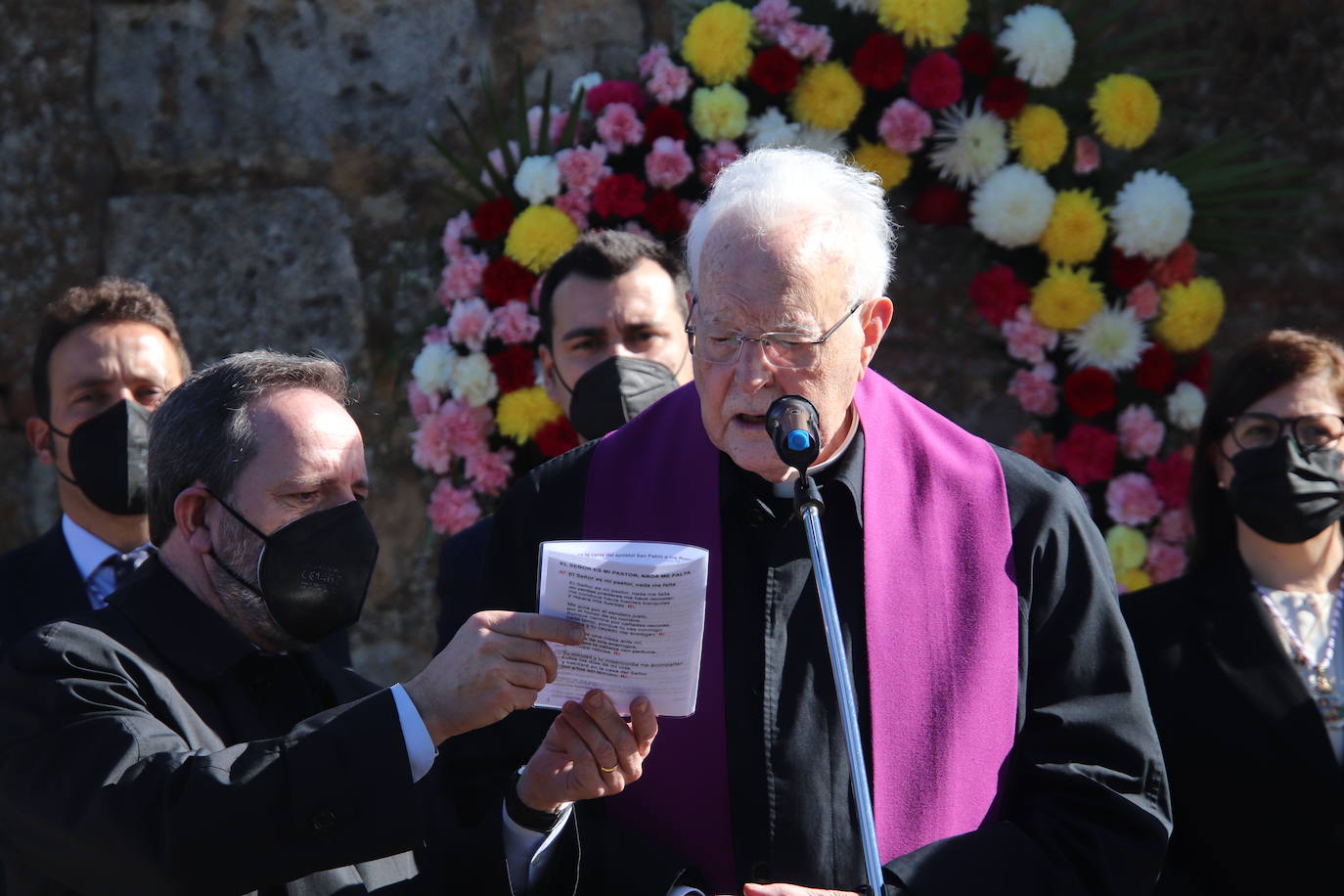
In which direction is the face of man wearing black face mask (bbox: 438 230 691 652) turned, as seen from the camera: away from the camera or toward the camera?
toward the camera

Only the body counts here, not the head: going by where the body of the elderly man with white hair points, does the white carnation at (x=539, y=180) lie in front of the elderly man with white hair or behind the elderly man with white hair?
behind

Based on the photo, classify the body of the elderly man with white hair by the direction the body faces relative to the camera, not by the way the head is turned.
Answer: toward the camera

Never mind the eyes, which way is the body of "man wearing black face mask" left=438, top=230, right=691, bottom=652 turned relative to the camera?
toward the camera

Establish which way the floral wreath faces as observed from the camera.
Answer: facing the viewer

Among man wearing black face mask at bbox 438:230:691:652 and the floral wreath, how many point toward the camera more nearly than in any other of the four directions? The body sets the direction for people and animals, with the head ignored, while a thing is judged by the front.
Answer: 2

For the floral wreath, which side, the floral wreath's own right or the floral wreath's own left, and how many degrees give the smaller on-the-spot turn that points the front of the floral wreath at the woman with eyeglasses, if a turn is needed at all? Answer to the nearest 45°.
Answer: approximately 45° to the floral wreath's own left

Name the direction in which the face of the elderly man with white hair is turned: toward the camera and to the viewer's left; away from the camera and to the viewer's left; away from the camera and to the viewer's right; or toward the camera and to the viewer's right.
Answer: toward the camera and to the viewer's left

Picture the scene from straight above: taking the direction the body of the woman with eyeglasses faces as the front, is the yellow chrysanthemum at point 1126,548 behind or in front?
behind

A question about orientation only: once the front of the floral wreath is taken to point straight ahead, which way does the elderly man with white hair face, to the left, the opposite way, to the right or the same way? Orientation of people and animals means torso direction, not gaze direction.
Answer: the same way

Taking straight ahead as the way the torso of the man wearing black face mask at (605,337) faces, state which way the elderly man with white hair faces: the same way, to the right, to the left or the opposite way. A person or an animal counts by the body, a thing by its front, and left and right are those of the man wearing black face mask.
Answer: the same way

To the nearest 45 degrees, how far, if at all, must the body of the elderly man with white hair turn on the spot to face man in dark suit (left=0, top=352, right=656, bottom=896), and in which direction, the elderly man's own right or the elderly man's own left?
approximately 90° to the elderly man's own right

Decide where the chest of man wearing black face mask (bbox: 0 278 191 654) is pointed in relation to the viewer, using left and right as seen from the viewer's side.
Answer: facing the viewer and to the right of the viewer

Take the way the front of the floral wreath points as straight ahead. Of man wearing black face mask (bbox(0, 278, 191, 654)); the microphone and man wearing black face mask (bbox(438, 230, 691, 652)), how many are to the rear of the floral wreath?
0

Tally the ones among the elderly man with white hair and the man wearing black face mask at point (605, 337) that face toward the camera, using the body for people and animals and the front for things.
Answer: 2

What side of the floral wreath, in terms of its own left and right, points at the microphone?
front
